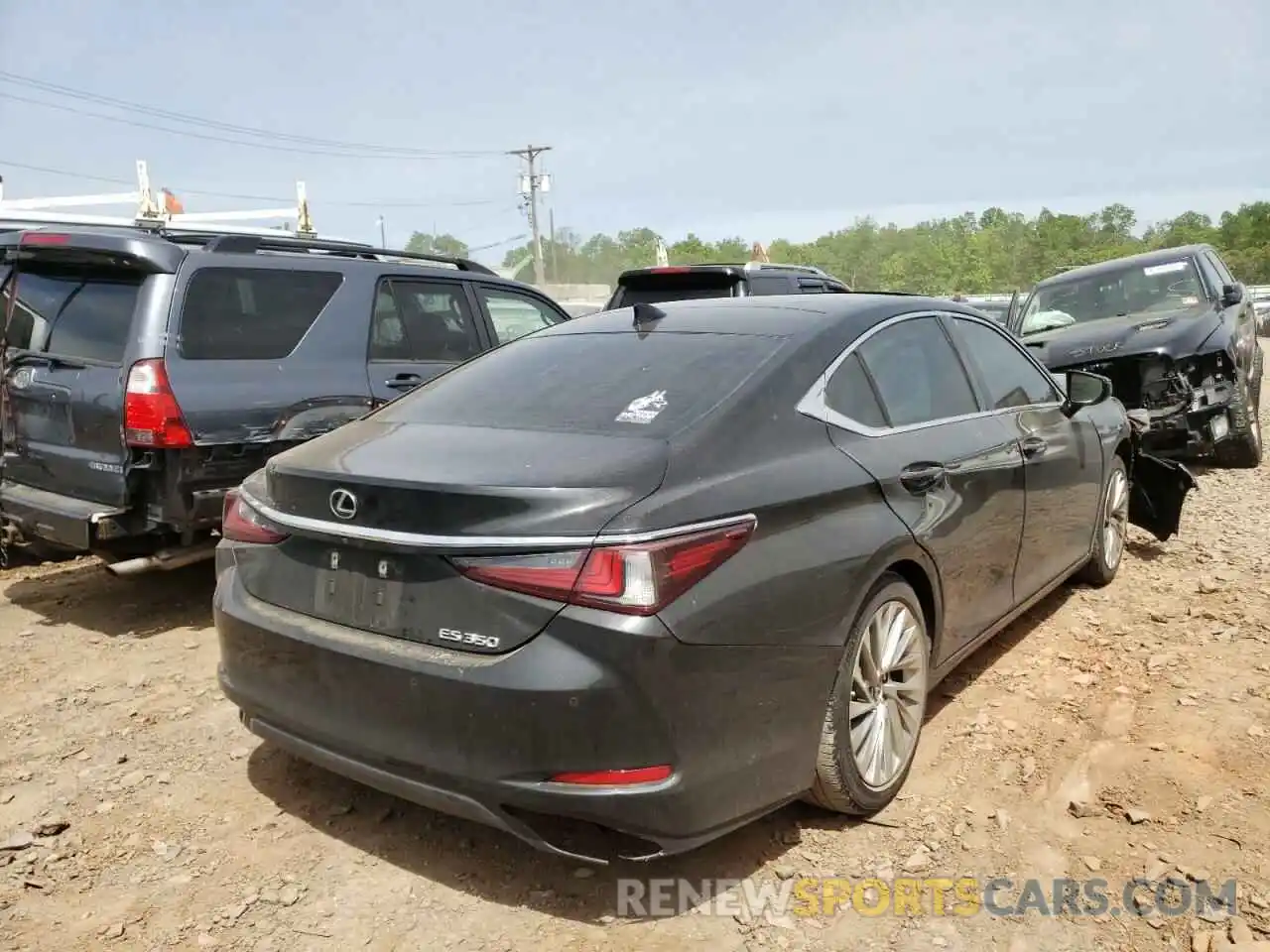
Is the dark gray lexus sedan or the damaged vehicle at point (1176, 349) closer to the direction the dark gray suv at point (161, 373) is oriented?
the damaged vehicle

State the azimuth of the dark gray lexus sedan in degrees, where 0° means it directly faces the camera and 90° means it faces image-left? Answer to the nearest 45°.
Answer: approximately 225°

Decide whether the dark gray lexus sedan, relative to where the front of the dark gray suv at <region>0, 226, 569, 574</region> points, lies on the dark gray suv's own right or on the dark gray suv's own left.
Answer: on the dark gray suv's own right

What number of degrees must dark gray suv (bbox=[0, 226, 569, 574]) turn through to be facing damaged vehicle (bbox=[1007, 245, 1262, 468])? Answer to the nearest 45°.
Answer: approximately 45° to its right

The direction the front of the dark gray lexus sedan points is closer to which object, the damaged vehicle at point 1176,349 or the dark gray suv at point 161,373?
the damaged vehicle

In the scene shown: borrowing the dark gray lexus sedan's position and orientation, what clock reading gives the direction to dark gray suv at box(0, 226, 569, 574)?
The dark gray suv is roughly at 9 o'clock from the dark gray lexus sedan.

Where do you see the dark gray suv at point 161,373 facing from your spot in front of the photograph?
facing away from the viewer and to the right of the viewer
